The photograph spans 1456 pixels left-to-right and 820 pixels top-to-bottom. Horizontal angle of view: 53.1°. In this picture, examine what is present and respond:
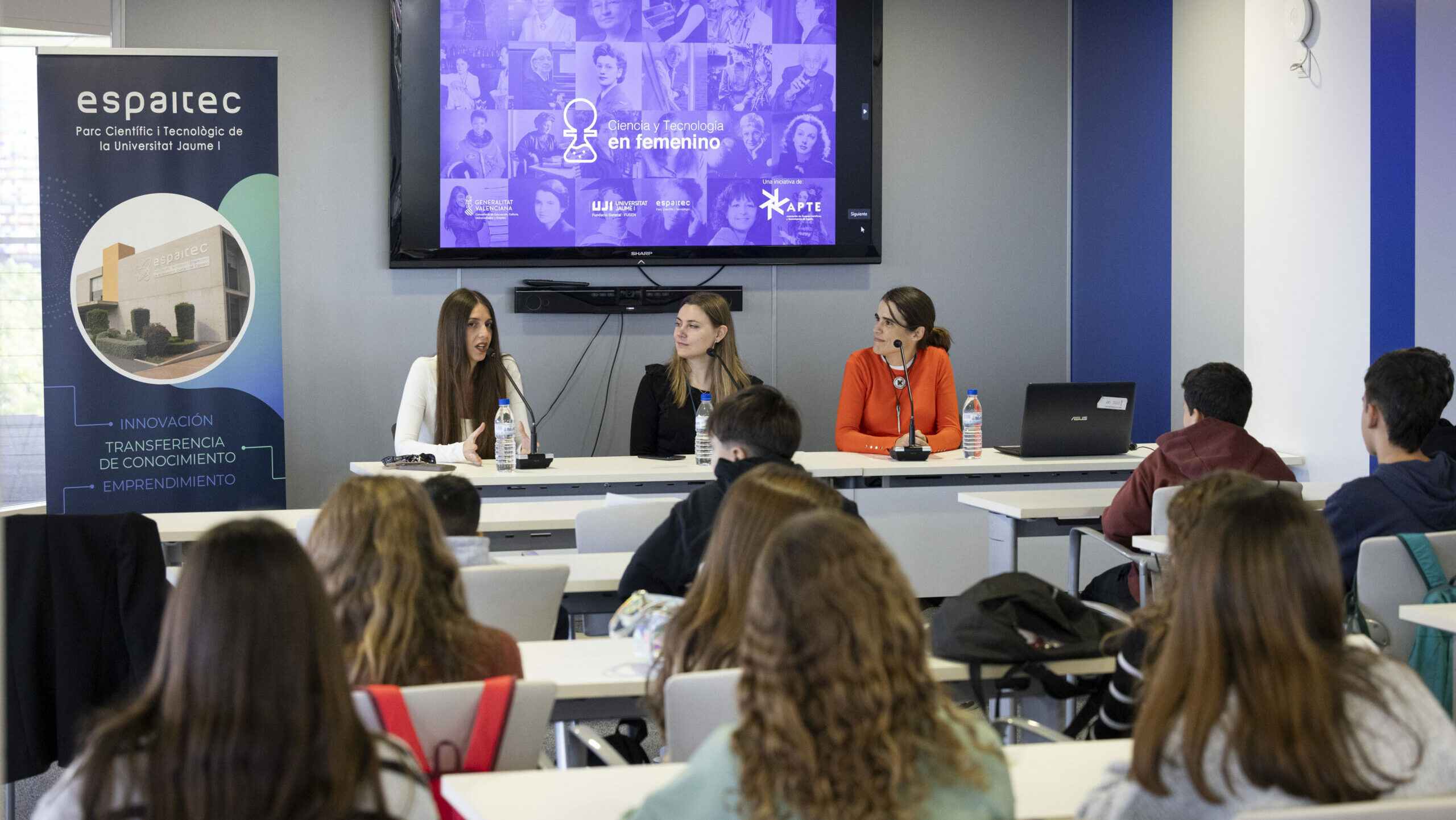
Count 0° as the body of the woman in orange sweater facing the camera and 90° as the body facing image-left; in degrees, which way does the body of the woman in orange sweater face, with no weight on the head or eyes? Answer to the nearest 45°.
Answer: approximately 0°

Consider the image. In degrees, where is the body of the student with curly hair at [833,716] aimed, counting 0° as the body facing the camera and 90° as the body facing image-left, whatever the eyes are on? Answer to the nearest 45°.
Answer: approximately 180°

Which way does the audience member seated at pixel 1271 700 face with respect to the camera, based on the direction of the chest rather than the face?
away from the camera

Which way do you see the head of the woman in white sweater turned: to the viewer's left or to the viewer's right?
to the viewer's right

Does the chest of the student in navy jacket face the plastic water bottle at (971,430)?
yes

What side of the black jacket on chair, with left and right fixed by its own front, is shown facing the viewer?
back

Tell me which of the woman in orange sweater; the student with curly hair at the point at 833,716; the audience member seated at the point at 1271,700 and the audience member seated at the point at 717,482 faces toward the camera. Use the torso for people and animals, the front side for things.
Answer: the woman in orange sweater

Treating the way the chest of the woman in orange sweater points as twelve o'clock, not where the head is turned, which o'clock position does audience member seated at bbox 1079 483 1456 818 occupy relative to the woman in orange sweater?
The audience member seated is roughly at 12 o'clock from the woman in orange sweater.

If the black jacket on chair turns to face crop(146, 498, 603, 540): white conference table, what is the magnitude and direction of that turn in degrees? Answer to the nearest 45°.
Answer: approximately 45° to its right

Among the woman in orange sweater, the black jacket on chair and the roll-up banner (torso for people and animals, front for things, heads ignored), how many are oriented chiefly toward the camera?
2

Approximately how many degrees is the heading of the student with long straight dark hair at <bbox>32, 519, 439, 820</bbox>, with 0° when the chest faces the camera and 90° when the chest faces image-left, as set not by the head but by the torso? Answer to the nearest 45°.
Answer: approximately 180°

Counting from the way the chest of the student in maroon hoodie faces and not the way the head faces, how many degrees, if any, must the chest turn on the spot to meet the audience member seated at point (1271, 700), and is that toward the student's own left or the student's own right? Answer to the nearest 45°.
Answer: approximately 135° to the student's own left

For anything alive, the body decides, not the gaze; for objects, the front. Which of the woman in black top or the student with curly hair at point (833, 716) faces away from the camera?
the student with curly hair
